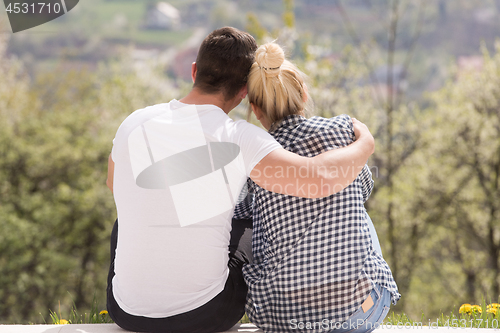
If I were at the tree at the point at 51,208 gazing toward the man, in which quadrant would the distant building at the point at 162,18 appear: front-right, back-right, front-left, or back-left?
back-left

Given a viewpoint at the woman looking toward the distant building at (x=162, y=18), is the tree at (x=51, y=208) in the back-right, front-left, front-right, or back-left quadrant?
front-left

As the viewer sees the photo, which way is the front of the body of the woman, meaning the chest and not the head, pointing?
away from the camera

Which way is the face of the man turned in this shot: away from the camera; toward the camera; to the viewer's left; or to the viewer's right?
away from the camera

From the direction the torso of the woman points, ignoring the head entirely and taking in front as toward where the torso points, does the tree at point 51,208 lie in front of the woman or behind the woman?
in front

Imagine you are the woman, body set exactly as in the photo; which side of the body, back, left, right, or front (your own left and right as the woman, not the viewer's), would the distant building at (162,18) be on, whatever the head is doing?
front
